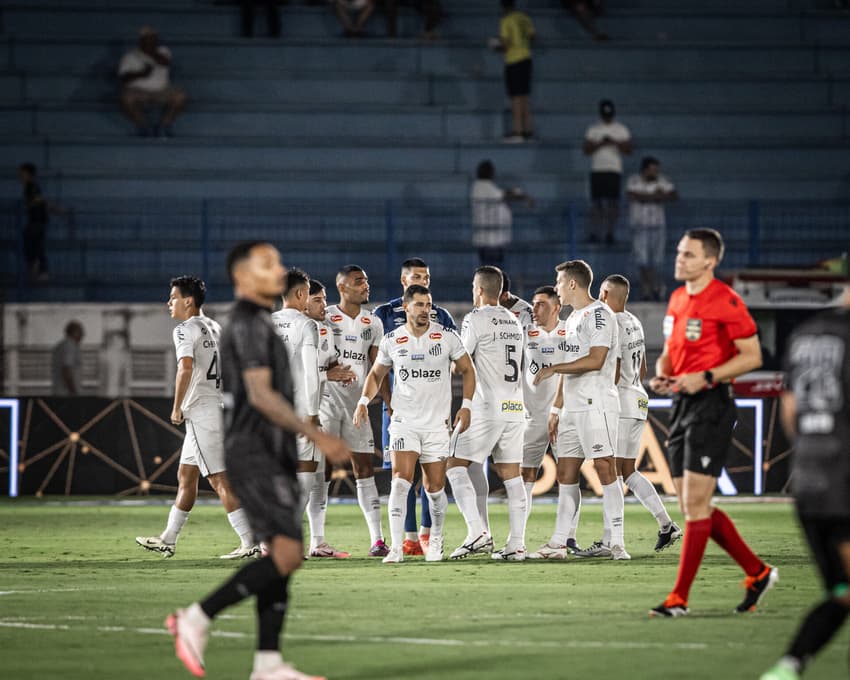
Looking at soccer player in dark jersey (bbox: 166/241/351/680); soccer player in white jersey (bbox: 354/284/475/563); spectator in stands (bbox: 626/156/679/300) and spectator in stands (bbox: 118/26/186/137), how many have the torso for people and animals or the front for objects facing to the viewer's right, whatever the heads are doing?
1

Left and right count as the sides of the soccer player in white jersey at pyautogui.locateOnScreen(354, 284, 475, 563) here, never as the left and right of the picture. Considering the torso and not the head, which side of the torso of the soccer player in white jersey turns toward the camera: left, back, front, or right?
front

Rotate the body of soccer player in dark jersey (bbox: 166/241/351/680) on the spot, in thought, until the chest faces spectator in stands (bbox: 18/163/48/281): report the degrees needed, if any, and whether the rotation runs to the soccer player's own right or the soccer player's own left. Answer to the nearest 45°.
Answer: approximately 90° to the soccer player's own left

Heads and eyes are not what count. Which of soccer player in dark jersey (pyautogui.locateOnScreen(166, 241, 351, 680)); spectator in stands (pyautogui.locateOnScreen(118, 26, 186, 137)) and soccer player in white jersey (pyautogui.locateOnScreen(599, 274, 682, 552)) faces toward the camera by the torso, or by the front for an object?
the spectator in stands

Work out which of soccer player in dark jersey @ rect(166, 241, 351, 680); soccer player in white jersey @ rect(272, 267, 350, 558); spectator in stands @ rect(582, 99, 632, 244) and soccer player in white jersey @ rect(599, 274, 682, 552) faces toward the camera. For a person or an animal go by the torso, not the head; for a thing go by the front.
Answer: the spectator in stands

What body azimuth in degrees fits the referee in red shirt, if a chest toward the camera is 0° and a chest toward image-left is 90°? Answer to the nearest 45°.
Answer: approximately 45°

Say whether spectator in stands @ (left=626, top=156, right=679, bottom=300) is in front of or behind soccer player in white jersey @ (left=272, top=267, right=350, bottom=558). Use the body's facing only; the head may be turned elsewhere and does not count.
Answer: in front

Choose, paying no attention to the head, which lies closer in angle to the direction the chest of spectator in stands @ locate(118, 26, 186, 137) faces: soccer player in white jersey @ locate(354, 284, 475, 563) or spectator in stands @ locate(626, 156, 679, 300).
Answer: the soccer player in white jersey

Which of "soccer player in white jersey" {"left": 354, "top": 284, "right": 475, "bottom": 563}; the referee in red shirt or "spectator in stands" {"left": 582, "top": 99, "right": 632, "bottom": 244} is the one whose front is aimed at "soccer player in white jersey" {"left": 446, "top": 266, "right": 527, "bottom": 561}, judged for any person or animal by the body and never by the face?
the spectator in stands

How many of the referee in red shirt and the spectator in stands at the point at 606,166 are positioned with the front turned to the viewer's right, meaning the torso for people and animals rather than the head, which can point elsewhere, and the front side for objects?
0

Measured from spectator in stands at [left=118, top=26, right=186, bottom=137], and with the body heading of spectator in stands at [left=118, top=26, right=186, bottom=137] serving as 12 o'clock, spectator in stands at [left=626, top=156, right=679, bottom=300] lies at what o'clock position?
spectator in stands at [left=626, top=156, right=679, bottom=300] is roughly at 10 o'clock from spectator in stands at [left=118, top=26, right=186, bottom=137].

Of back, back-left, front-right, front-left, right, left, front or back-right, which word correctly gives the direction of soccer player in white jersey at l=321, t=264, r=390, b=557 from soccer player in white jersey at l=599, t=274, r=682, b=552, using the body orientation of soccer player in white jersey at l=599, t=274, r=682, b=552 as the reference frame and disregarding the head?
front-left

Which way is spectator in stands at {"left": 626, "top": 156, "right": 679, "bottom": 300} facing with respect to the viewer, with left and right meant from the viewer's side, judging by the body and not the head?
facing the viewer

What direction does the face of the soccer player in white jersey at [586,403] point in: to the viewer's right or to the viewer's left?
to the viewer's left

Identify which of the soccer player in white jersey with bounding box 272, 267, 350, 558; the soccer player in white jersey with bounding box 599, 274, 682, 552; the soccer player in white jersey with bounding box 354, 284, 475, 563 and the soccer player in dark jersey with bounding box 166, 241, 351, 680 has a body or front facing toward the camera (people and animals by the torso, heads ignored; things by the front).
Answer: the soccer player in white jersey with bounding box 354, 284, 475, 563

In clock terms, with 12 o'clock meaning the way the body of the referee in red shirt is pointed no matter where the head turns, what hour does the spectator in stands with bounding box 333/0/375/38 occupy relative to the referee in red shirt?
The spectator in stands is roughly at 4 o'clock from the referee in red shirt.
